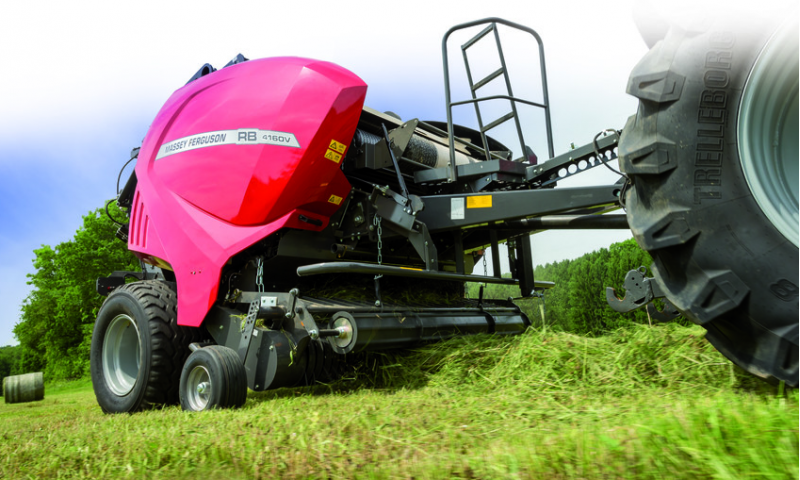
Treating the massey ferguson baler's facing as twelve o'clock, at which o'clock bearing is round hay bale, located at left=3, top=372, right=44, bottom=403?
The round hay bale is roughly at 6 o'clock from the massey ferguson baler.

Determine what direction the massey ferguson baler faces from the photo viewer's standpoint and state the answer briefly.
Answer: facing the viewer and to the right of the viewer
